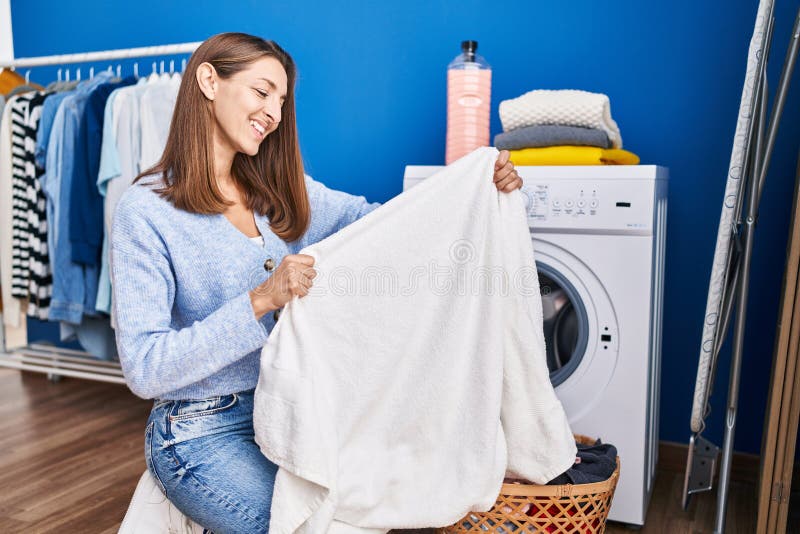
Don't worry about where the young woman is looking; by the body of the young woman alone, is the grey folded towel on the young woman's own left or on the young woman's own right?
on the young woman's own left

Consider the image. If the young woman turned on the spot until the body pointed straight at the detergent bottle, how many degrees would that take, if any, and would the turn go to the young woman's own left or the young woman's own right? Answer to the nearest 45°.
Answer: approximately 90° to the young woman's own left

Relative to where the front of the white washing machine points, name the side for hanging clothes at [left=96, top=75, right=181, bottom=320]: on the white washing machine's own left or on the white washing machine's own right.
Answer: on the white washing machine's own right

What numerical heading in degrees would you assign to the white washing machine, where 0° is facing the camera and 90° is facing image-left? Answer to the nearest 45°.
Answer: approximately 0°

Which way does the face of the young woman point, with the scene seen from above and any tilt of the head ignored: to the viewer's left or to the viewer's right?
to the viewer's right

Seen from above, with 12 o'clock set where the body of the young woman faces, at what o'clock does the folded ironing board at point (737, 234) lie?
The folded ironing board is roughly at 10 o'clock from the young woman.

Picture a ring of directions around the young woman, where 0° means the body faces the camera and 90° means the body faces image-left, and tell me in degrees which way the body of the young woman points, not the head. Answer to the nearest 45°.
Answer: approximately 315°
